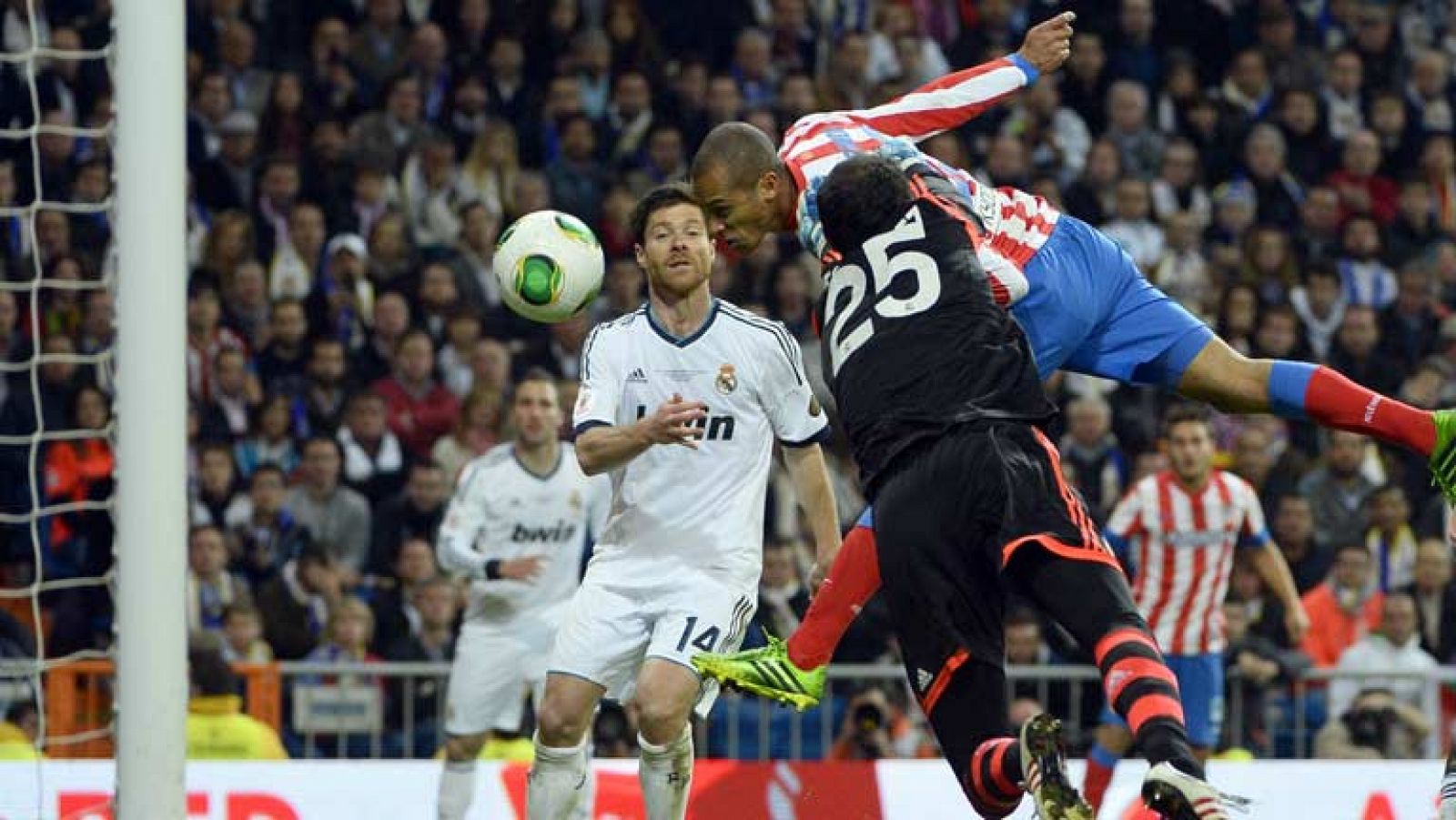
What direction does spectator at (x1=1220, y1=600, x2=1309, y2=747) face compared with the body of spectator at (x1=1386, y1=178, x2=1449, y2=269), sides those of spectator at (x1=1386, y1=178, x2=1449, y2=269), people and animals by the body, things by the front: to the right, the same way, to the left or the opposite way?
the same way

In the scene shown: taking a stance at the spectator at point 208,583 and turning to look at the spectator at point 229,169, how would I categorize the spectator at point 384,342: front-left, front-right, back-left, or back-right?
front-right

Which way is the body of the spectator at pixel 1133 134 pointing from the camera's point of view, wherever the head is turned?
toward the camera

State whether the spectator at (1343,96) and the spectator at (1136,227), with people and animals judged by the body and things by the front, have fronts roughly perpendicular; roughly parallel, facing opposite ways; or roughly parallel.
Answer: roughly parallel

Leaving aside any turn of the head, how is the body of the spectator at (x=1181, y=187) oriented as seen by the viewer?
toward the camera

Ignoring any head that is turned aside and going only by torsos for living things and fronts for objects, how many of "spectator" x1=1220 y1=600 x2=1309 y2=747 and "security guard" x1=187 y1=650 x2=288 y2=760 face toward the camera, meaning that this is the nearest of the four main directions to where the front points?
1

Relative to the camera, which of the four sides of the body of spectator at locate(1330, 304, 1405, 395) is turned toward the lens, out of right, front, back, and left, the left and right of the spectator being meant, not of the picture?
front

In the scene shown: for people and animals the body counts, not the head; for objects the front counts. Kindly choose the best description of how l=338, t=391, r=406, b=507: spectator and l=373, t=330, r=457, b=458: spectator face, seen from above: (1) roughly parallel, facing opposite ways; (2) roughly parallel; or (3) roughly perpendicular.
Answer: roughly parallel

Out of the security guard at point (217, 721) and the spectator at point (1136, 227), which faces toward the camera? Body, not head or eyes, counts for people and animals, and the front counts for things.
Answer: the spectator at point (1136, 227)

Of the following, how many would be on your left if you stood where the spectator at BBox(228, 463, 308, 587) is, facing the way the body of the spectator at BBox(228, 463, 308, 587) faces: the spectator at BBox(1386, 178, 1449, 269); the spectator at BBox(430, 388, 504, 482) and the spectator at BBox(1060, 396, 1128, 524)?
3

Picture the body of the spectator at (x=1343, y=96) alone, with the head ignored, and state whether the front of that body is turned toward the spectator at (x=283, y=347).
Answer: no

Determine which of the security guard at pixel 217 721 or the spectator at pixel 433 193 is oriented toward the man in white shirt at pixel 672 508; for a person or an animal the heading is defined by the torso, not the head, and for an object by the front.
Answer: the spectator at pixel 433 193

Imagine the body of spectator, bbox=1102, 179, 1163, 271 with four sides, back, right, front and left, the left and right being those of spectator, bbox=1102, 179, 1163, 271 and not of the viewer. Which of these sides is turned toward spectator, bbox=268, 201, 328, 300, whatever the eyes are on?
right

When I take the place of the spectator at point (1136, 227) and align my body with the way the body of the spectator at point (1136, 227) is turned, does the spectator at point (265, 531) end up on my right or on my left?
on my right

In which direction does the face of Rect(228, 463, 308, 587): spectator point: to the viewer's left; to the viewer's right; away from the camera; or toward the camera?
toward the camera

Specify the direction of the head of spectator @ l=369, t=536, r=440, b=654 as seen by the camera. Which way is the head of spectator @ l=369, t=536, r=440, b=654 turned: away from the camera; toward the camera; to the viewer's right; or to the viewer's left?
toward the camera
